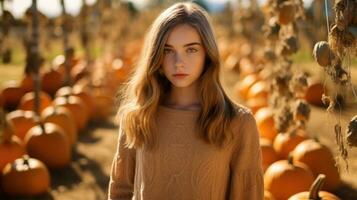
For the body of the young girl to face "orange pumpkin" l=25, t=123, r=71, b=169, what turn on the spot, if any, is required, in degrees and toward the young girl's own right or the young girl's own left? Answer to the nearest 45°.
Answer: approximately 135° to the young girl's own right

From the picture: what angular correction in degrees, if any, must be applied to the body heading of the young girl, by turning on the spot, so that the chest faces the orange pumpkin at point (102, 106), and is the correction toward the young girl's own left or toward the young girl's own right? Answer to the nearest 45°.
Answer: approximately 180°

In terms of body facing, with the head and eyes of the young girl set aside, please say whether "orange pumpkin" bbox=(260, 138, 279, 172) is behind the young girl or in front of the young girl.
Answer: behind

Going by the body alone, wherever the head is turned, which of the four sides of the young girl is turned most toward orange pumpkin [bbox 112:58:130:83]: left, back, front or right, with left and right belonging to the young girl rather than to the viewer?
back

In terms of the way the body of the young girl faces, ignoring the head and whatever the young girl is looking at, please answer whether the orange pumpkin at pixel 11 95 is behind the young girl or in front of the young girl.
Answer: behind

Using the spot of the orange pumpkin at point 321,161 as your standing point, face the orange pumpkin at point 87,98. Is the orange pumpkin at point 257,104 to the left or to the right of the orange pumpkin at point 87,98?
right

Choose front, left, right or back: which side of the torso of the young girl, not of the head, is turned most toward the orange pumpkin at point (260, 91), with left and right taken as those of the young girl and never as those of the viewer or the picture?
back

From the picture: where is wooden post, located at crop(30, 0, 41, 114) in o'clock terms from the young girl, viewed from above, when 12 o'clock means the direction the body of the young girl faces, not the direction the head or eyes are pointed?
The wooden post is roughly at 5 o'clock from the young girl.

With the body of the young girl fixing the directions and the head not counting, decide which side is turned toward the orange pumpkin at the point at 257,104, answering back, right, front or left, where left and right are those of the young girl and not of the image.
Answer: back

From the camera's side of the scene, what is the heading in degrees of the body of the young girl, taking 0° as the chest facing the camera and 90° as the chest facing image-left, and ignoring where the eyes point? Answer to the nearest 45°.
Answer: approximately 0°
